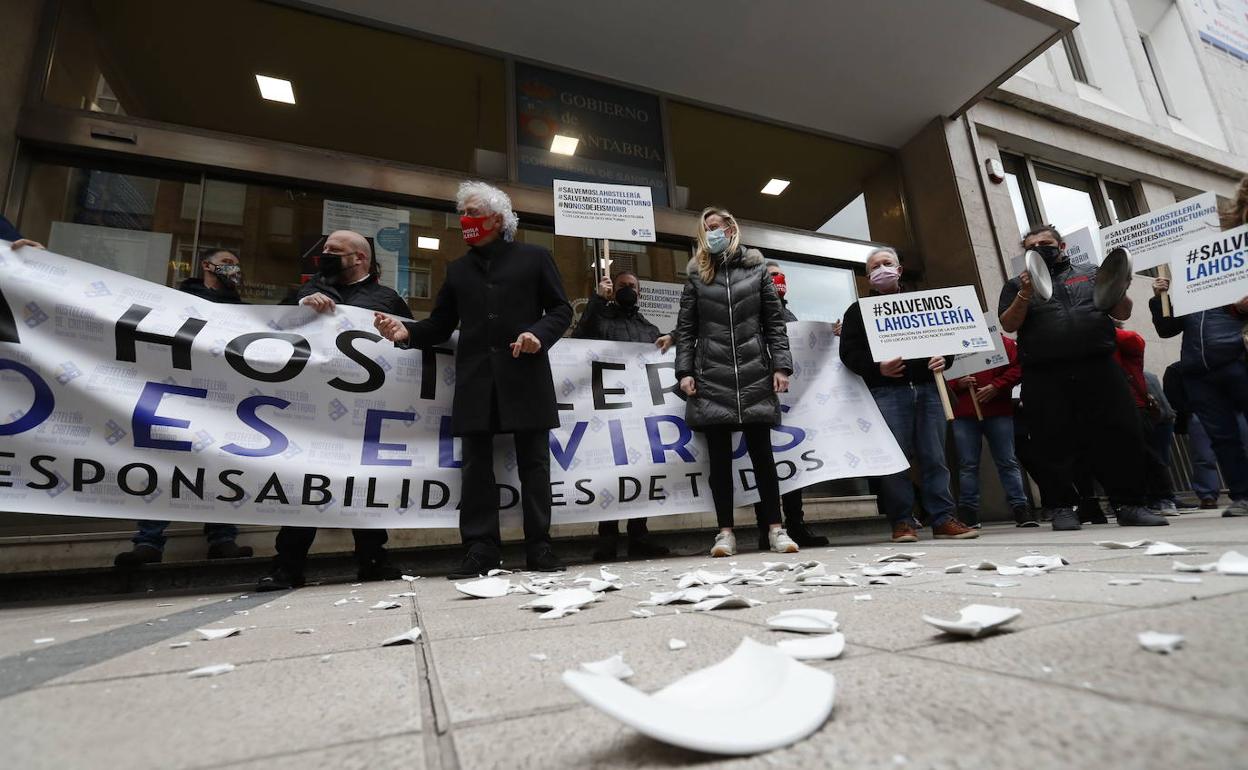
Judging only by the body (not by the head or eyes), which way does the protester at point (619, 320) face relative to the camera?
toward the camera

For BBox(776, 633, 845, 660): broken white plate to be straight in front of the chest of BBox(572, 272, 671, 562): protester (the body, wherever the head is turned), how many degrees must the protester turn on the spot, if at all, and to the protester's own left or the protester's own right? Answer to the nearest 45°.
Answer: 0° — they already face it

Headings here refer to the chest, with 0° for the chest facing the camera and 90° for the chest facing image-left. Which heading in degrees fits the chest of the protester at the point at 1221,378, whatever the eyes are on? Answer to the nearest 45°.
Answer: approximately 45°

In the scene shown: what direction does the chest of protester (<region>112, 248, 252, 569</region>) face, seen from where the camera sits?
toward the camera

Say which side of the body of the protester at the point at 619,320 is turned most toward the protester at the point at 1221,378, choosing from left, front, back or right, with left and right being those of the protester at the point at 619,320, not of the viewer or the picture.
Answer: left

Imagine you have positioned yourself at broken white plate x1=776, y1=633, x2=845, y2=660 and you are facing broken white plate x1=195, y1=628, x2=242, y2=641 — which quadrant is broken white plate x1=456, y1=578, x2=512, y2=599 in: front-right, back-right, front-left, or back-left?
front-right

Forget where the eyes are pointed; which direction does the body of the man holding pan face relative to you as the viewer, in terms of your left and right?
facing the viewer

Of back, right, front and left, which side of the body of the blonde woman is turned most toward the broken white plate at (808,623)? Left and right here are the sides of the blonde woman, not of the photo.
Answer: front

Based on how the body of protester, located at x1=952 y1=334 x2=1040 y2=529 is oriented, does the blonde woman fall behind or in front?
in front

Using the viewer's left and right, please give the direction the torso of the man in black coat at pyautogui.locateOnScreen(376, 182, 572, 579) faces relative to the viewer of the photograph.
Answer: facing the viewer and to the left of the viewer

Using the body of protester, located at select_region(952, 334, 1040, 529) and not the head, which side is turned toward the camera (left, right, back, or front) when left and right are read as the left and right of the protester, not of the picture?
front

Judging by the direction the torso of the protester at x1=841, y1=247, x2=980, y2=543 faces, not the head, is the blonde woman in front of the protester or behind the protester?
in front

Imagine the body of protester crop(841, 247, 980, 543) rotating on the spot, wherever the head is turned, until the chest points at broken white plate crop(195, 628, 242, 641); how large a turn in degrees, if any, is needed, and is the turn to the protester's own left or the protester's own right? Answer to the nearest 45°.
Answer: approximately 45° to the protester's own right

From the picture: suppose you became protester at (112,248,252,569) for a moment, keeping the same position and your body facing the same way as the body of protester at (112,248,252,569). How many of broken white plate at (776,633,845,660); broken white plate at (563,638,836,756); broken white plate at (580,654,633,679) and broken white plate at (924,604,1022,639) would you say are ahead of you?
4

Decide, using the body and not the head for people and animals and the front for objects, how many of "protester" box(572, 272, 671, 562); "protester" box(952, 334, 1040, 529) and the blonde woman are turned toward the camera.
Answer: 3

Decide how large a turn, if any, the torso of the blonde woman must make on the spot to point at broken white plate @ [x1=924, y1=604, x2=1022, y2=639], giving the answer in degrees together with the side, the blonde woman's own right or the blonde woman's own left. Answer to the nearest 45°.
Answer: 0° — they already face it
